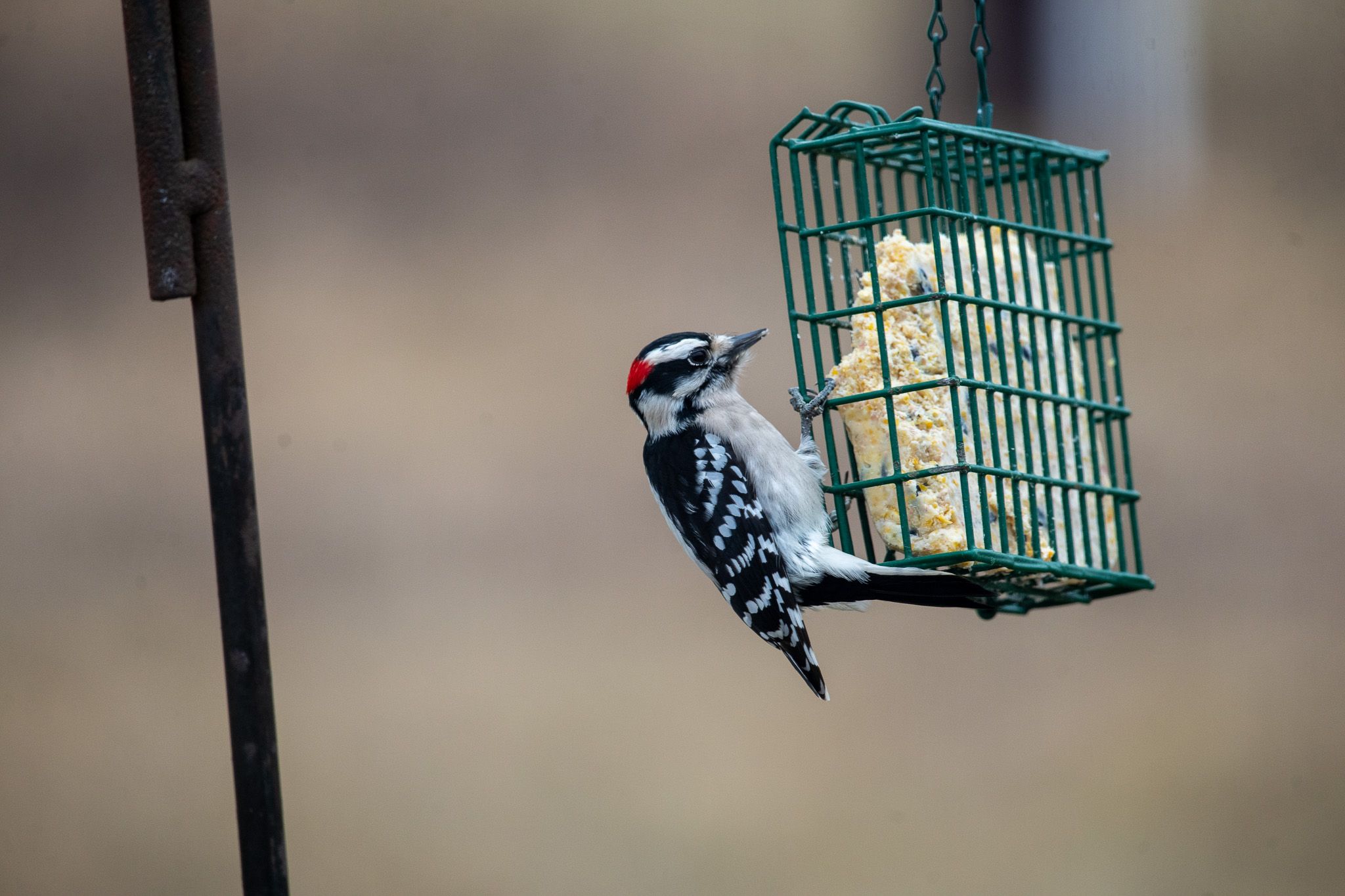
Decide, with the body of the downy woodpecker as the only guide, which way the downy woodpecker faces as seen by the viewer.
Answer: to the viewer's right
